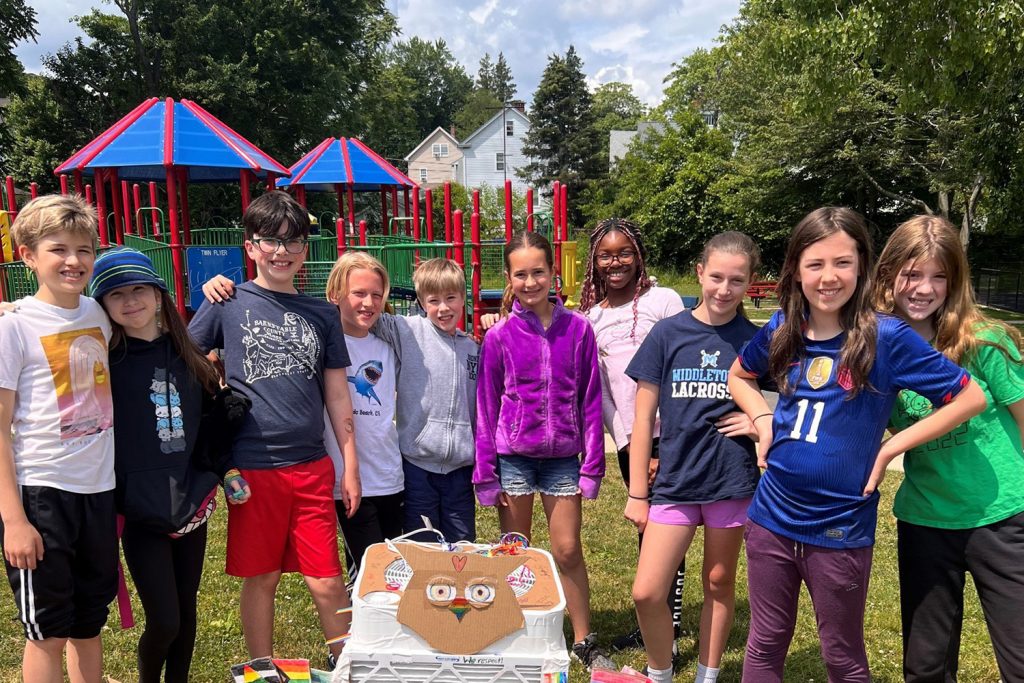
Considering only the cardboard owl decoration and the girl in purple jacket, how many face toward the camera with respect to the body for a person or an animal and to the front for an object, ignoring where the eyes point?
2

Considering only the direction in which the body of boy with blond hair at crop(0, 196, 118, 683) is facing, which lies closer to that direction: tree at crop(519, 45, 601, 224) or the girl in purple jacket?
the girl in purple jacket

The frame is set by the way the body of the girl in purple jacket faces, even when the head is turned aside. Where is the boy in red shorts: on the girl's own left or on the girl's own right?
on the girl's own right

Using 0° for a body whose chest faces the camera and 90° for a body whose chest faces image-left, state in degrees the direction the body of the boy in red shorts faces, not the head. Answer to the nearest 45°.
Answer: approximately 0°

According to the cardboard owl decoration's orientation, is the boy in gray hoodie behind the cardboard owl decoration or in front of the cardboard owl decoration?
behind

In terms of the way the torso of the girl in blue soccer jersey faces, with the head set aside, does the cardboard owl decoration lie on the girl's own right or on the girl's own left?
on the girl's own right

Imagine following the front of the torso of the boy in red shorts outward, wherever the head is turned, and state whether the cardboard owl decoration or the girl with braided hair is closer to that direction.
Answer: the cardboard owl decoration
